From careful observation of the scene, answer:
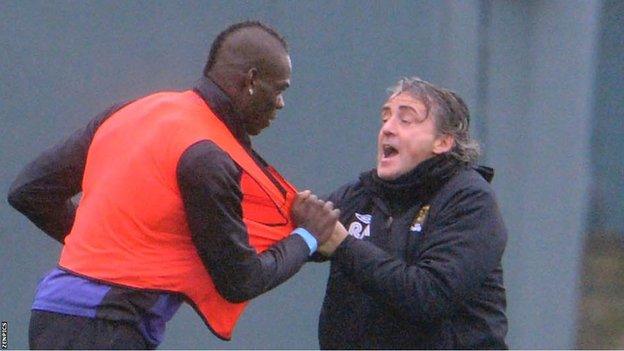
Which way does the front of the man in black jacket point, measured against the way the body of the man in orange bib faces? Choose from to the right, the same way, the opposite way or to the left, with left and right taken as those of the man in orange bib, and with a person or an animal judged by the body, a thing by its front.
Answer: the opposite way

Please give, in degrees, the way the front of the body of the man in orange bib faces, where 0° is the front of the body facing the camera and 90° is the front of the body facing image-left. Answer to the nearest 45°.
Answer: approximately 225°

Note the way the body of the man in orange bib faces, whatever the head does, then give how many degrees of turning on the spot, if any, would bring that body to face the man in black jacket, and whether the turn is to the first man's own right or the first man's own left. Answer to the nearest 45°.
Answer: approximately 45° to the first man's own right

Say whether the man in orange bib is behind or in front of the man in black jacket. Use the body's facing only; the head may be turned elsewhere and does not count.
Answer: in front

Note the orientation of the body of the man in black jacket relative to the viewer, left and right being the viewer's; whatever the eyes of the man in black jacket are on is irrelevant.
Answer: facing the viewer and to the left of the viewer

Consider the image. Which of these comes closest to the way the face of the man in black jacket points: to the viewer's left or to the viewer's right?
to the viewer's left

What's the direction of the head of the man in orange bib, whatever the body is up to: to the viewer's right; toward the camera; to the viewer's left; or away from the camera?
to the viewer's right
